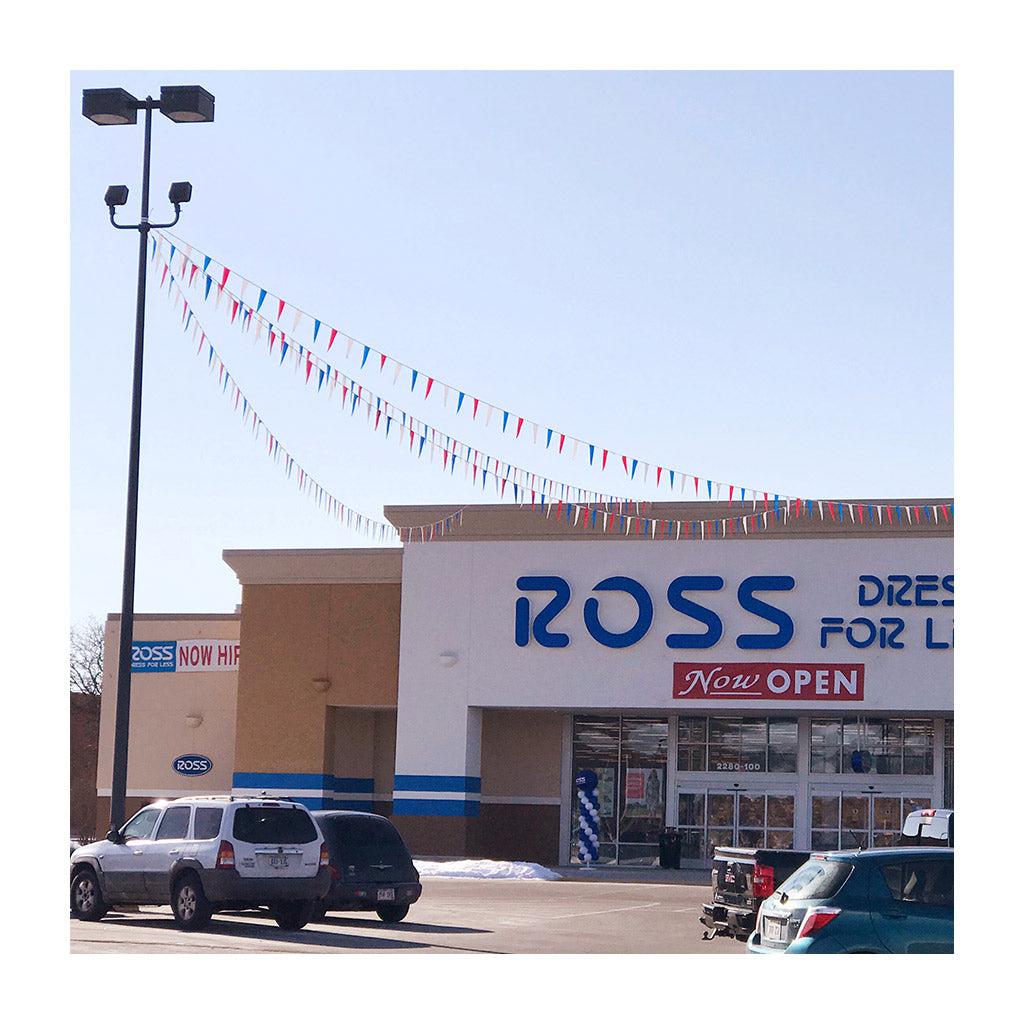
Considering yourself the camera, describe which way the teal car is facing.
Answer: facing away from the viewer and to the right of the viewer

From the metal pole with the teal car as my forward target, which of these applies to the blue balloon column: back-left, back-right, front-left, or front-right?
back-left

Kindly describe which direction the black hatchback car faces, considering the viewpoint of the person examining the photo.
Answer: facing away from the viewer and to the left of the viewer

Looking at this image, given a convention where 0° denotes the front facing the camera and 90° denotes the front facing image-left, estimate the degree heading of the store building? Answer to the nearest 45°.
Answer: approximately 0°

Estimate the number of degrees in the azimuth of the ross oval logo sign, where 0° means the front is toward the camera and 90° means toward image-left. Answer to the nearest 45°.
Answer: approximately 0°

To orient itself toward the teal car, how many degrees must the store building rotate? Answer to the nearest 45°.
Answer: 0° — it already faces it

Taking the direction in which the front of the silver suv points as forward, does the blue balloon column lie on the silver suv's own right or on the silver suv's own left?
on the silver suv's own right

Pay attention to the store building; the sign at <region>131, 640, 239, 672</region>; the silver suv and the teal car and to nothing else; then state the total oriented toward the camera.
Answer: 2

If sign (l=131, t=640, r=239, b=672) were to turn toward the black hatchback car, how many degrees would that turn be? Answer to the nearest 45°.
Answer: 0° — it already faces it
